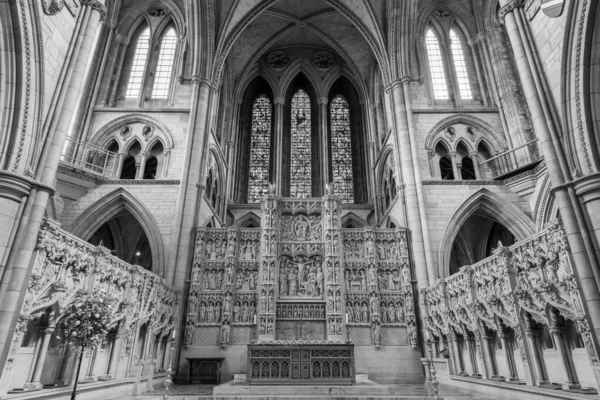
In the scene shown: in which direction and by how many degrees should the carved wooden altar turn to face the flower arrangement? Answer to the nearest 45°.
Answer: approximately 45° to its right

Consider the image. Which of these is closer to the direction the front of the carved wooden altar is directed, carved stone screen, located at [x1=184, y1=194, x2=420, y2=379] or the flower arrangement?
the flower arrangement

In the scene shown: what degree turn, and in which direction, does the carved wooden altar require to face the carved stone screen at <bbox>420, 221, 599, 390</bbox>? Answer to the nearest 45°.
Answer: approximately 45° to its left

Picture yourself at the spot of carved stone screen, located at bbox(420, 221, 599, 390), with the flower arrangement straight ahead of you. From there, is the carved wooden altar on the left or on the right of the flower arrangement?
right

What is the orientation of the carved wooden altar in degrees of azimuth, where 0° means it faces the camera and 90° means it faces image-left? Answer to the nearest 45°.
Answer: approximately 0°

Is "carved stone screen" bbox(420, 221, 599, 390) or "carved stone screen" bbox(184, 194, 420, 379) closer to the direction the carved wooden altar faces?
the "carved stone screen" bbox(420, 221, 599, 390)

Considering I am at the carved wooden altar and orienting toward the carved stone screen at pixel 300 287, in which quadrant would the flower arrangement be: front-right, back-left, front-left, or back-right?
back-left

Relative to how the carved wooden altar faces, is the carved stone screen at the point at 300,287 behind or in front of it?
behind
